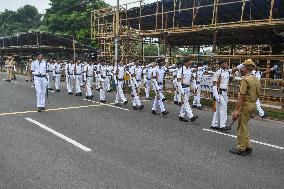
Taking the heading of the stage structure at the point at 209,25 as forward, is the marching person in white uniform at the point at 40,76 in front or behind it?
in front

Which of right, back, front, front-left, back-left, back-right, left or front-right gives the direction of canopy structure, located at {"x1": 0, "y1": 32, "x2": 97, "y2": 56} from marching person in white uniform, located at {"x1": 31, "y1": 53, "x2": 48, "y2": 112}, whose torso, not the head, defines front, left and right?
back

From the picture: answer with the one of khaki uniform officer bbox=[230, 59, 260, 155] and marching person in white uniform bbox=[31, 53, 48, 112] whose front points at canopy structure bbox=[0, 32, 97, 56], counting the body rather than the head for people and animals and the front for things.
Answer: the khaki uniform officer

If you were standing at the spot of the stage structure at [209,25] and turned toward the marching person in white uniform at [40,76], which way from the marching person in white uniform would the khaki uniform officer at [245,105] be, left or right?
left

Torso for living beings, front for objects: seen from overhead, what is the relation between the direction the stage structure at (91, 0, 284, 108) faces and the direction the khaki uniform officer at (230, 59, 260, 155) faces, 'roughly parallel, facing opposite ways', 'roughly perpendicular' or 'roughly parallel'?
roughly perpendicular

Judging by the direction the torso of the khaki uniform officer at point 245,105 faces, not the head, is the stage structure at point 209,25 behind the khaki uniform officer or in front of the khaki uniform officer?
in front

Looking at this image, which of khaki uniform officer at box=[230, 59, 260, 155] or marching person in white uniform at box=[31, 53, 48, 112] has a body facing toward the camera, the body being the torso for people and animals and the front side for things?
the marching person in white uniform

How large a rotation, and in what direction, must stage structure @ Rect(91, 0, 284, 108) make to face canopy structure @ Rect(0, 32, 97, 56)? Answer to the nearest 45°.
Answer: approximately 90° to its right

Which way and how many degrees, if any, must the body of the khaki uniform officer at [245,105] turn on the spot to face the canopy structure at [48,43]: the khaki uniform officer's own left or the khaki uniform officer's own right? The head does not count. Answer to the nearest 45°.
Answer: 0° — they already face it

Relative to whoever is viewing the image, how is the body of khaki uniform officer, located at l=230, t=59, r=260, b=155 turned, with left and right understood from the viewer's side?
facing away from the viewer and to the left of the viewer

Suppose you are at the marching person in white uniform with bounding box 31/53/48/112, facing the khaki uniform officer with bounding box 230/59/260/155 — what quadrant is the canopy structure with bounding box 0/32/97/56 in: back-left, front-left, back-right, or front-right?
back-left

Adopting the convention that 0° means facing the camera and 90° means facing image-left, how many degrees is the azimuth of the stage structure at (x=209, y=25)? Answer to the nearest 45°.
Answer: approximately 45°

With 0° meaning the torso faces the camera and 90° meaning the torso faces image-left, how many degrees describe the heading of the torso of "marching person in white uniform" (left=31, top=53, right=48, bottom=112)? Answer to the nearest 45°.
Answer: approximately 0°

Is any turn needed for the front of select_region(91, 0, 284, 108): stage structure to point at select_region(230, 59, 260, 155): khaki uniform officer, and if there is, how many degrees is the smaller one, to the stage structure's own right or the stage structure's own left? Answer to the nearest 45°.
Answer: approximately 45° to the stage structure's own left
